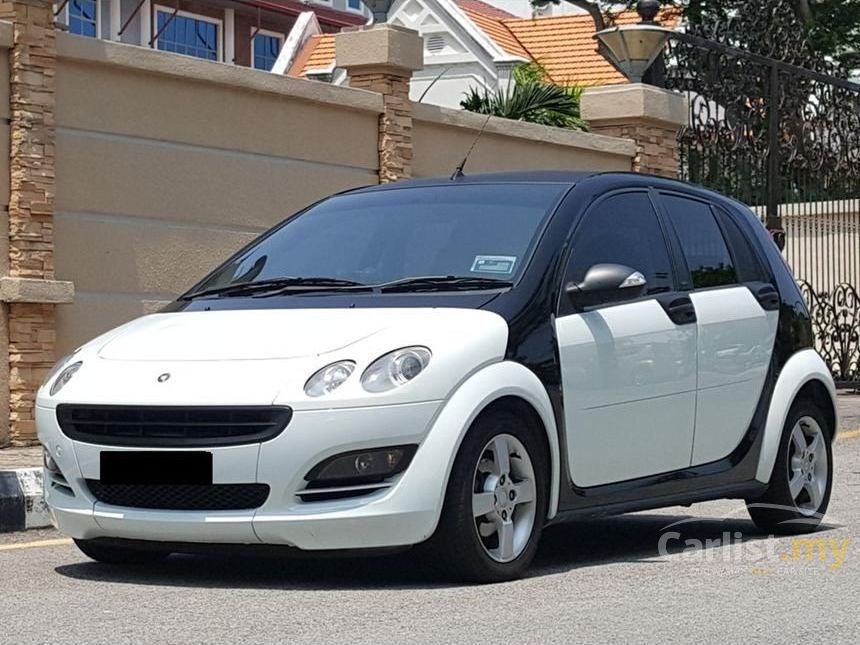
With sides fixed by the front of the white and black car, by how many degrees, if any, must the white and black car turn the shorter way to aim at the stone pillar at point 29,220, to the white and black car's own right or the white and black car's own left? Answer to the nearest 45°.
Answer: approximately 90° to the white and black car's own right

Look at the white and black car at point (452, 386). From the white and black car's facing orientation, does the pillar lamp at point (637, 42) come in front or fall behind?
behind

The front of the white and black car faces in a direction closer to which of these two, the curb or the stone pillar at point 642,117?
the curb

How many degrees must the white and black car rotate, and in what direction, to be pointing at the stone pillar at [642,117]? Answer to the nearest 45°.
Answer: approximately 135° to its right

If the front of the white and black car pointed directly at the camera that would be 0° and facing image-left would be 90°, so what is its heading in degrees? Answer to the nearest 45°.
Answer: approximately 45°

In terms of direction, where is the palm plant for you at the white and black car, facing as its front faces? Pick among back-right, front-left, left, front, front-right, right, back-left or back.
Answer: back-right

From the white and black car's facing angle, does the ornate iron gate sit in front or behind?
behind

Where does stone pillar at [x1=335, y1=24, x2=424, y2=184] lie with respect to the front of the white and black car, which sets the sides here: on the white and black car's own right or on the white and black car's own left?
on the white and black car's own right

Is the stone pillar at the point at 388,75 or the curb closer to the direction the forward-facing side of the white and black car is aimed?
the curb
